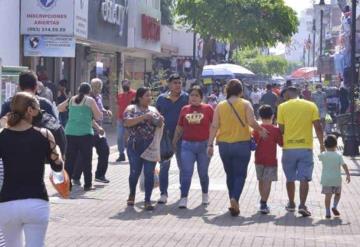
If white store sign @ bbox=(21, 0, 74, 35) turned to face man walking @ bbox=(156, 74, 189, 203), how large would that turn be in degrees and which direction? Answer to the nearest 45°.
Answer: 0° — it already faces them

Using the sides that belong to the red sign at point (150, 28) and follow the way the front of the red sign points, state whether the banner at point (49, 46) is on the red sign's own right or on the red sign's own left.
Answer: on the red sign's own right

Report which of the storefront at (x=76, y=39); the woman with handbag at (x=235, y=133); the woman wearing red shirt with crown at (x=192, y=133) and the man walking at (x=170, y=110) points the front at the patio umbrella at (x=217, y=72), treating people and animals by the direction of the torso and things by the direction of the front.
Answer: the woman with handbag

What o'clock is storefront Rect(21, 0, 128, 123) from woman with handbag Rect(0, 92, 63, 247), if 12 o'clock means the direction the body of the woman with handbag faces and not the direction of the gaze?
The storefront is roughly at 12 o'clock from the woman with handbag.

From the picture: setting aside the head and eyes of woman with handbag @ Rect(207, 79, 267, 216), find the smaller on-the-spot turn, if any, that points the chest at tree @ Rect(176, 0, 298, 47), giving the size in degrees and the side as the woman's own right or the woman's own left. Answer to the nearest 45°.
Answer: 0° — they already face it

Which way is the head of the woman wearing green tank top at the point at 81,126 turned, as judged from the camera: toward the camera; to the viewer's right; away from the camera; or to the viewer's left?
away from the camera

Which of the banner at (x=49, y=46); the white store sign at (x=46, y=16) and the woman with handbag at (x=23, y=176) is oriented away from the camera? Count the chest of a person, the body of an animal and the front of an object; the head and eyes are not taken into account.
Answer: the woman with handbag

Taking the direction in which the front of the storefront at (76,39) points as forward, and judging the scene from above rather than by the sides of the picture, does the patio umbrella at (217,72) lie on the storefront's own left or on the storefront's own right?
on the storefront's own left

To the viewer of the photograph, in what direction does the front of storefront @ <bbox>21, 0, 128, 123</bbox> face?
facing the viewer and to the right of the viewer

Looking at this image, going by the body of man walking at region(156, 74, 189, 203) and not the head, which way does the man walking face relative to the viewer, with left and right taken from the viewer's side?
facing the viewer

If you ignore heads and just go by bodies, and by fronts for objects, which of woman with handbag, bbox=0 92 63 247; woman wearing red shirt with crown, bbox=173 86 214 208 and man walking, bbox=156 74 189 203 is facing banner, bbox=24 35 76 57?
the woman with handbag

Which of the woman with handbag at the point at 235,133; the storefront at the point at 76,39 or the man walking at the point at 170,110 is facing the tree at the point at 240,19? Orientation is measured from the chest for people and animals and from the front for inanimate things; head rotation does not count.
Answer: the woman with handbag

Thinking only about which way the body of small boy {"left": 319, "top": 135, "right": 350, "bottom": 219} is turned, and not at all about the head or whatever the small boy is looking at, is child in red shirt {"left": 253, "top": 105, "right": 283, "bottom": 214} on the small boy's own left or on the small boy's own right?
on the small boy's own left

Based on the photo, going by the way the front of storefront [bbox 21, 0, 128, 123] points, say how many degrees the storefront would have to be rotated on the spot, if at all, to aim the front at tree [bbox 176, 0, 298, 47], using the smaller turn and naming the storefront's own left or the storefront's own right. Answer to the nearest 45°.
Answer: approximately 90° to the storefront's own left
